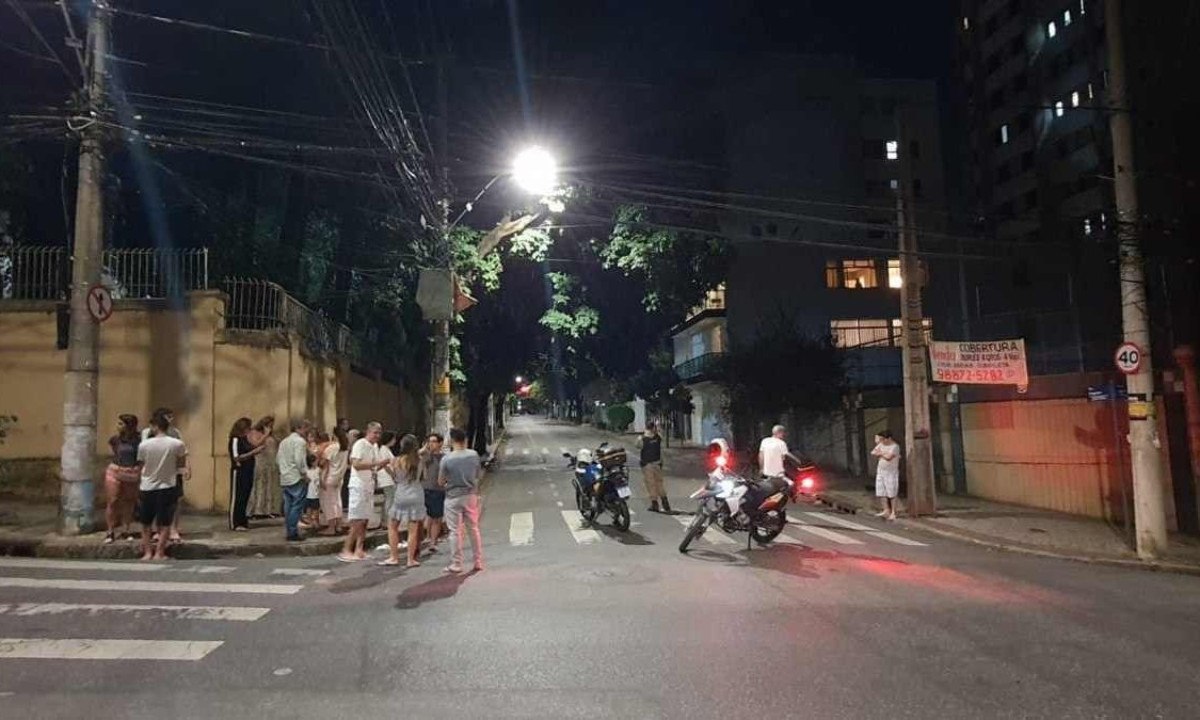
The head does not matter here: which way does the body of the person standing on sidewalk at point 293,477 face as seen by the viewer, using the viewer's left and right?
facing away from the viewer and to the right of the viewer

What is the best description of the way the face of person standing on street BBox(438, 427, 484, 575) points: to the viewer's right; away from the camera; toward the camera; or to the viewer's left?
away from the camera

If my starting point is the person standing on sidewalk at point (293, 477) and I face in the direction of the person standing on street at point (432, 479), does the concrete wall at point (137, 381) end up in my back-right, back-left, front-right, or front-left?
back-left

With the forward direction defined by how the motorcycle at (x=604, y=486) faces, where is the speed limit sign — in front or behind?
behind

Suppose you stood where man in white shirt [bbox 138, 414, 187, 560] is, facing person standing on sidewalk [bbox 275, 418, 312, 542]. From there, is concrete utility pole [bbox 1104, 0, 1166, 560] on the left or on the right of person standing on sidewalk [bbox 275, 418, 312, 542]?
right

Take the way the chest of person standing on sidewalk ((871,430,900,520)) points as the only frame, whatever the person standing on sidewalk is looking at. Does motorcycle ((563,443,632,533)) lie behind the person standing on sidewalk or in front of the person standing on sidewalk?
in front

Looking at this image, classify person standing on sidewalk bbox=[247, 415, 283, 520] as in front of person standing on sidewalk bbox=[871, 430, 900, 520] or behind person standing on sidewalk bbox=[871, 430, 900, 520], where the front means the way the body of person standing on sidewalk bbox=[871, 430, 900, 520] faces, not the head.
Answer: in front
